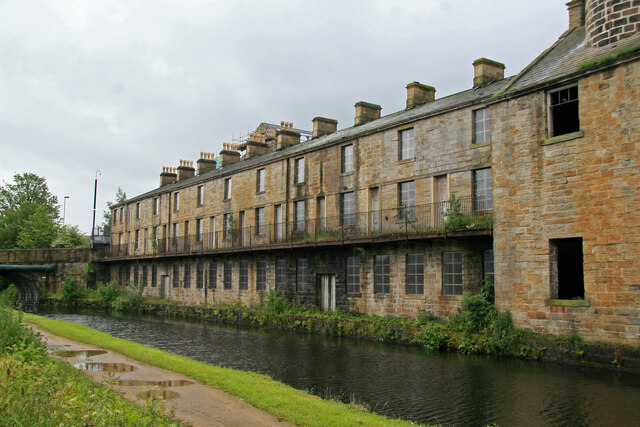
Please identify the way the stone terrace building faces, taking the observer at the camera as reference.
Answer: facing the viewer and to the left of the viewer

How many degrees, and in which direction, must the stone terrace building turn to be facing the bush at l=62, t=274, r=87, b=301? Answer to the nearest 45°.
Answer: approximately 90° to its right

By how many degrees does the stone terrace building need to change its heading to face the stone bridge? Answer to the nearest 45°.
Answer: approximately 90° to its right
